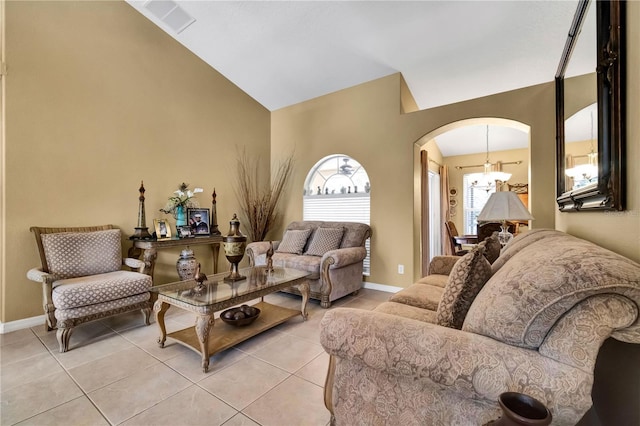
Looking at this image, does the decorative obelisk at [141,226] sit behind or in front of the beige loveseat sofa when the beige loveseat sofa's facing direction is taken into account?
in front

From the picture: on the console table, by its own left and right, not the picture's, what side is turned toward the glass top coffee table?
front

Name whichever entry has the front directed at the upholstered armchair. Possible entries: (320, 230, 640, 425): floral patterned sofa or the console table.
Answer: the floral patterned sofa

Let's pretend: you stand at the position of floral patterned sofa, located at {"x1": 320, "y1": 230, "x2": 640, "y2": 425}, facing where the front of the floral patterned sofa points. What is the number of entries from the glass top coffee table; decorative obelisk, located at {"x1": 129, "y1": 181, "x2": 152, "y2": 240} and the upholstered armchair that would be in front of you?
3

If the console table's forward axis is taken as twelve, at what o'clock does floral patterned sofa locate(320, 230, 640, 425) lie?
The floral patterned sofa is roughly at 1 o'clock from the console table.

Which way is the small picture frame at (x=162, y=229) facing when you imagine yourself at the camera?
facing the viewer and to the right of the viewer

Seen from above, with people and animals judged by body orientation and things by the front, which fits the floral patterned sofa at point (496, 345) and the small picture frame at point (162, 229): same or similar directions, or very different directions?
very different directions

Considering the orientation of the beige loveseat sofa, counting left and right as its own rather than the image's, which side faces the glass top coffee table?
front

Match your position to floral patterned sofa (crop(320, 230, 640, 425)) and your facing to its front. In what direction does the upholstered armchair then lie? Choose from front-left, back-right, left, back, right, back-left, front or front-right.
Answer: front

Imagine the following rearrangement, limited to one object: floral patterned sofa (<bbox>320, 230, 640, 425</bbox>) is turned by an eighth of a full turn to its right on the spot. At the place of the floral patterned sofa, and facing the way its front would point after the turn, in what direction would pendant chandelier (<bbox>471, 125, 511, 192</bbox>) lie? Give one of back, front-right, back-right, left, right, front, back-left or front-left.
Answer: front-right

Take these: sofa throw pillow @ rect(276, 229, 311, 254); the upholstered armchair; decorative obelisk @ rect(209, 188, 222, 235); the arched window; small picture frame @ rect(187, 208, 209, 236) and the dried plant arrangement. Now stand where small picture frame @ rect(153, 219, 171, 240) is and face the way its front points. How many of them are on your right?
1

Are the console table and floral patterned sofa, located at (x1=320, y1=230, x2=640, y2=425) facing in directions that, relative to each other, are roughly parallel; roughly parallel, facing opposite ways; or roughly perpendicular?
roughly parallel, facing opposite ways

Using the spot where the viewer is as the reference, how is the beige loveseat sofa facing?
facing the viewer and to the left of the viewer

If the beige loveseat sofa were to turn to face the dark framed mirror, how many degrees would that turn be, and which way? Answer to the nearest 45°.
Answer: approximately 90° to its left

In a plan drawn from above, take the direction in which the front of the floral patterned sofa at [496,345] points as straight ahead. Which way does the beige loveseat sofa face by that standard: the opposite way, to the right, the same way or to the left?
to the left

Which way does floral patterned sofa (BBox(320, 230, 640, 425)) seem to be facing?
to the viewer's left

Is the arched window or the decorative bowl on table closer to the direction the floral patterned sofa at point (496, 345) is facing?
the decorative bowl on table

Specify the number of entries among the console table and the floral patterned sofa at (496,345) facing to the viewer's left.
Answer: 1
